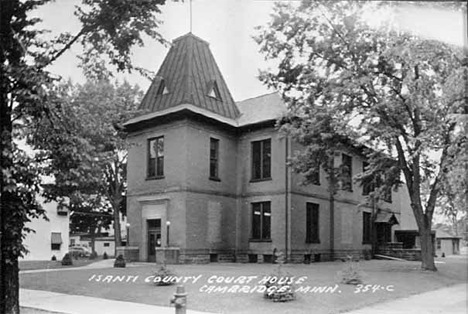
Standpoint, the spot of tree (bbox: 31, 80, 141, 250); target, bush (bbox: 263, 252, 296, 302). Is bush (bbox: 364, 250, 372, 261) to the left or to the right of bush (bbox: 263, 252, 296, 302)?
left

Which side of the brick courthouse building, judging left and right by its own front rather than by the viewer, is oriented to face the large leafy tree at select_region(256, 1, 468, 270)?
left

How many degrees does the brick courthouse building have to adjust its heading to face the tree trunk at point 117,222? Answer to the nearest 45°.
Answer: approximately 45° to its right

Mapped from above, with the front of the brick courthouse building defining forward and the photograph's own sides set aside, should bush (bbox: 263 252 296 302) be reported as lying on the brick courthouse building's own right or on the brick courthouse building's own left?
on the brick courthouse building's own left

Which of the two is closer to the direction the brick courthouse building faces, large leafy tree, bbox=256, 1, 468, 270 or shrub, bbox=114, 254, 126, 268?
the shrub

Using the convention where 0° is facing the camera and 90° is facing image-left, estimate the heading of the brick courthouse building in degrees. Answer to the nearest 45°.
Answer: approximately 45°

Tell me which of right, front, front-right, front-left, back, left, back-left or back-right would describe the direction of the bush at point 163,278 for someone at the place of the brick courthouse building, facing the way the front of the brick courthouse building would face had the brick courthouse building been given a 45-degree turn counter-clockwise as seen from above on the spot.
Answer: front

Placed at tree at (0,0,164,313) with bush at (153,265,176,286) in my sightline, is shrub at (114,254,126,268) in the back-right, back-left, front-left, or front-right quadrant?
front-left

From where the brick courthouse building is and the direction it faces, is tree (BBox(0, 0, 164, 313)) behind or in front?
in front
